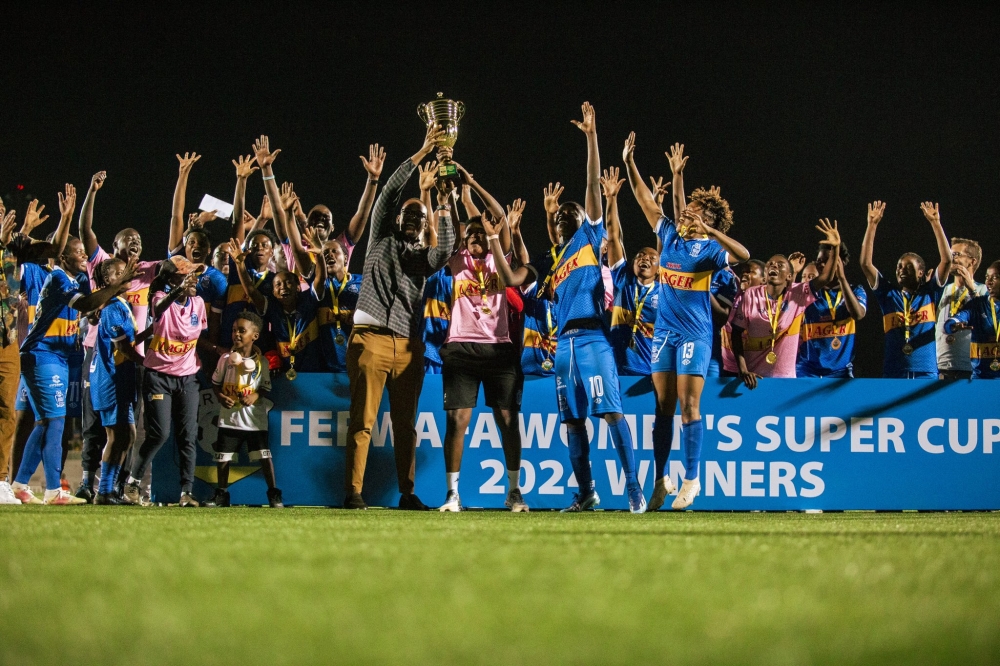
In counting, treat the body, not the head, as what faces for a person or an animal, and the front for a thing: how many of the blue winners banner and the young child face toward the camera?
2

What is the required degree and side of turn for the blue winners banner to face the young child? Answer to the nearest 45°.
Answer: approximately 90° to its right

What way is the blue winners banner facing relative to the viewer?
toward the camera

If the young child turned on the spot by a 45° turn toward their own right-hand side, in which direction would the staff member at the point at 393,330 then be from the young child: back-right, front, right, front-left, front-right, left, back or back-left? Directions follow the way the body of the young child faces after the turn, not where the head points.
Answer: left

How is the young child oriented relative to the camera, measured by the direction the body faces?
toward the camera

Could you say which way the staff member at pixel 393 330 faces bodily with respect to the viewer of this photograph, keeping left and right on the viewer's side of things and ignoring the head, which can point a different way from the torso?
facing the viewer and to the right of the viewer
